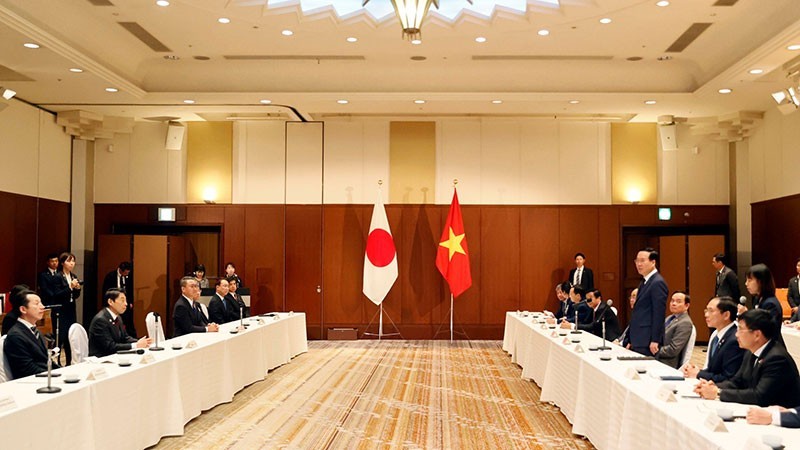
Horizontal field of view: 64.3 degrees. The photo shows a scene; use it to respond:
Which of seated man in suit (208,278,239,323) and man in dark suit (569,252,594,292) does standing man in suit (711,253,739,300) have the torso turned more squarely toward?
the seated man in suit

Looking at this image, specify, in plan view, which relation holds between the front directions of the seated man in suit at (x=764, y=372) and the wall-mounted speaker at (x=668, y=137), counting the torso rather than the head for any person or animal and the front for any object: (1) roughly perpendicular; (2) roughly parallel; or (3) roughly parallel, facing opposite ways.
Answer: roughly perpendicular

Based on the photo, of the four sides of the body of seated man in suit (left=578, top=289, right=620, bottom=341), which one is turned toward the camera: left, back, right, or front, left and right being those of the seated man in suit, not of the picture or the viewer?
left

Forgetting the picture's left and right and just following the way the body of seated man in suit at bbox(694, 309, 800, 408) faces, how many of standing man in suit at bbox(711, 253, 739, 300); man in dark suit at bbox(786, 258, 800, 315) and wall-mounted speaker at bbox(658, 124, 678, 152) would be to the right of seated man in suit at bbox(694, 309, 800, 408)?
3

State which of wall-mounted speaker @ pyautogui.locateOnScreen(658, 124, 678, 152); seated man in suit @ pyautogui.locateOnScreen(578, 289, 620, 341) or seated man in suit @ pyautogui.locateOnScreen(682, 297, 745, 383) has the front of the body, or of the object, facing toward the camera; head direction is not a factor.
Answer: the wall-mounted speaker

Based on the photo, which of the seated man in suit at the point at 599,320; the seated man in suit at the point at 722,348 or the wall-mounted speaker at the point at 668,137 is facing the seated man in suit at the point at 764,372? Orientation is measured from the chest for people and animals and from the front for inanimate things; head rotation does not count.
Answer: the wall-mounted speaker

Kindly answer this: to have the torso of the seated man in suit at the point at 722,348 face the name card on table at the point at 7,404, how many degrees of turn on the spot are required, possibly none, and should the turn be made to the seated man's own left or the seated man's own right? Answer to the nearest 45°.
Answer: approximately 45° to the seated man's own left

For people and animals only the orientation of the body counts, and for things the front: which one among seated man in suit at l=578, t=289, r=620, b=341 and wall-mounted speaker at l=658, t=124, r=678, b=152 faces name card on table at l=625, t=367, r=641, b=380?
the wall-mounted speaker

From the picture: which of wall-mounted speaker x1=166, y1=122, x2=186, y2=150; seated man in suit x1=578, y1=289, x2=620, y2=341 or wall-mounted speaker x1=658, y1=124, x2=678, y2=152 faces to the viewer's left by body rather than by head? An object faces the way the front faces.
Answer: the seated man in suit

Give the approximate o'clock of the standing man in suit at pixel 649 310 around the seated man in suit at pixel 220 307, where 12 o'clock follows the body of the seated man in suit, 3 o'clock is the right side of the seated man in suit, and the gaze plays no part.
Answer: The standing man in suit is roughly at 12 o'clock from the seated man in suit.

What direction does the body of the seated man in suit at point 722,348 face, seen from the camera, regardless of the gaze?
to the viewer's left

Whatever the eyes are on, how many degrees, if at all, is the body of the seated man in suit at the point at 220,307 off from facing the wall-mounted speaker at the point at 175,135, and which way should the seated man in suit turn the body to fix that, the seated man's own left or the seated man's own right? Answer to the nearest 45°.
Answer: approximately 135° to the seated man's own left

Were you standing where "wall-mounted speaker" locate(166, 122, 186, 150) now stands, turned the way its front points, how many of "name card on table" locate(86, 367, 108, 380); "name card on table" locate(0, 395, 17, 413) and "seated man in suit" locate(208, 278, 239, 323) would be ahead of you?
3

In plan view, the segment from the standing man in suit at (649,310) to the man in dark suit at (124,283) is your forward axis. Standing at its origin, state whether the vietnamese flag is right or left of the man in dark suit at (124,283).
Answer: right

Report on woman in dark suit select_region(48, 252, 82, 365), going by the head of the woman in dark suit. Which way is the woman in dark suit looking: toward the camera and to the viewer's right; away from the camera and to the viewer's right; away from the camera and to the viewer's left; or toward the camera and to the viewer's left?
toward the camera and to the viewer's right

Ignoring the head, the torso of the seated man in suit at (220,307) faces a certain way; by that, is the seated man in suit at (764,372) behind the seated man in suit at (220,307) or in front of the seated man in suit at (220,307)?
in front

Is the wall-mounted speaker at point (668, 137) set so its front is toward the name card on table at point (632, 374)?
yes

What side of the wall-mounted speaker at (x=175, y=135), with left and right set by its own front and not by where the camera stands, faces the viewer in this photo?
front

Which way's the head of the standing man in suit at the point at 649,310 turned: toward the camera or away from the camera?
toward the camera

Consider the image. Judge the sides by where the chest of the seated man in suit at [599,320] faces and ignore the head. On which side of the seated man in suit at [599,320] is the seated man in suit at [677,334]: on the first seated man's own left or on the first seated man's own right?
on the first seated man's own left
